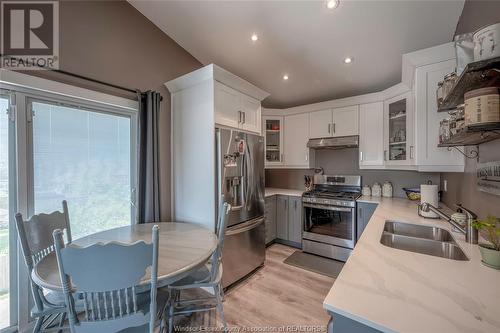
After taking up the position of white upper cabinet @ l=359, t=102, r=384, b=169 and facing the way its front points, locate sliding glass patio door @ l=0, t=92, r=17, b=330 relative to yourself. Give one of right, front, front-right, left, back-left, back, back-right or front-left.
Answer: front-right

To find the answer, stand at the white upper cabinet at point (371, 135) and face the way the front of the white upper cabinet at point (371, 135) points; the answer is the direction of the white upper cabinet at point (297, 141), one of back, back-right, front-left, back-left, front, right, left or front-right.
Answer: right

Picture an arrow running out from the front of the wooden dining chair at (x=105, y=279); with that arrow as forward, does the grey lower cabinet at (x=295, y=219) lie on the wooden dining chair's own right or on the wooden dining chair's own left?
on the wooden dining chair's own right

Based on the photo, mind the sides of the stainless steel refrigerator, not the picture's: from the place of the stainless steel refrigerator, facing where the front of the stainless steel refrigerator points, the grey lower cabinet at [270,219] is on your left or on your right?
on your left

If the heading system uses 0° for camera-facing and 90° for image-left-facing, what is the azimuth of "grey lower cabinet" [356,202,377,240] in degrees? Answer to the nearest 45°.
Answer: approximately 0°

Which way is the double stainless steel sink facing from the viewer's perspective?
to the viewer's left

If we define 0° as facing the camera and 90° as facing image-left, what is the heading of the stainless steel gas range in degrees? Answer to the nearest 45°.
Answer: approximately 45°

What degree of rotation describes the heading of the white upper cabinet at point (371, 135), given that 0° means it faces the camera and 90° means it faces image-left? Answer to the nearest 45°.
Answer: approximately 0°

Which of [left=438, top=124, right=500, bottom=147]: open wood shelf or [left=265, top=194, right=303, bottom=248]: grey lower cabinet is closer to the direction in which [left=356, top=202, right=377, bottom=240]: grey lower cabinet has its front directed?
the open wood shelf

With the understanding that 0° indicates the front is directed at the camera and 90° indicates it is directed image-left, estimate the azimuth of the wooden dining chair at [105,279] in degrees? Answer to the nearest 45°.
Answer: approximately 180°
